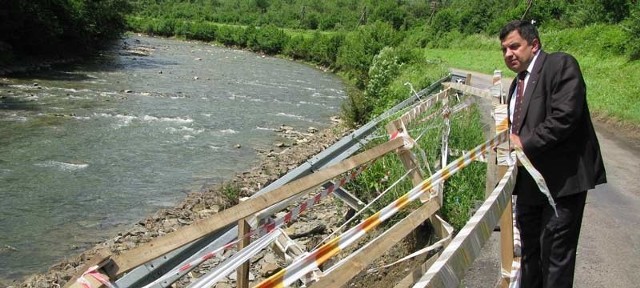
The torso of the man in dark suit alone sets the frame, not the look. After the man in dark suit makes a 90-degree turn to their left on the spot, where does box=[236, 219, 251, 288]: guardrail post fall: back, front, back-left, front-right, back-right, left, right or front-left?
right

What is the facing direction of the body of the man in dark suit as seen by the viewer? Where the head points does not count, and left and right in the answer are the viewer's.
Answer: facing the viewer and to the left of the viewer

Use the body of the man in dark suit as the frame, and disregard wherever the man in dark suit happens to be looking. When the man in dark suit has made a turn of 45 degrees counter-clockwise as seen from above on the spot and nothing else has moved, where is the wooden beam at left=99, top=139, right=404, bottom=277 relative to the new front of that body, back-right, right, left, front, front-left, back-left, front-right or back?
front-right

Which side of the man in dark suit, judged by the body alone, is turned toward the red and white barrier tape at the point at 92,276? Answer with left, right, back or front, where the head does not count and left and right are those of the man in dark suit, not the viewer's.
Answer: front

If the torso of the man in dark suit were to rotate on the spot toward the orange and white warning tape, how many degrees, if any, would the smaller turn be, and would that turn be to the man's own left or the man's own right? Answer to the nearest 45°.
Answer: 0° — they already face it

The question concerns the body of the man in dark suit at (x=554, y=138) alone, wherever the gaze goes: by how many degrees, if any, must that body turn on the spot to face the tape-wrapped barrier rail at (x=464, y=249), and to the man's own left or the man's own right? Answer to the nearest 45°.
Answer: approximately 45° to the man's own left
